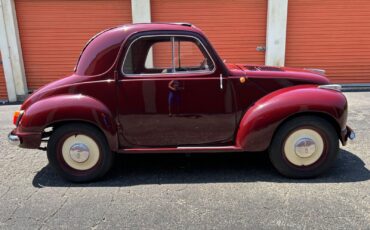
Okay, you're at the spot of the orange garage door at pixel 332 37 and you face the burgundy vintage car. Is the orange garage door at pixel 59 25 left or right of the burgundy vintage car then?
right

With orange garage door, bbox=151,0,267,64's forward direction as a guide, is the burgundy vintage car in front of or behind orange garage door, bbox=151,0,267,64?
in front

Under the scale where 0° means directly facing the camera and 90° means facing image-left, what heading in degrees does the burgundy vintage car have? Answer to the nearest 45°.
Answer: approximately 270°

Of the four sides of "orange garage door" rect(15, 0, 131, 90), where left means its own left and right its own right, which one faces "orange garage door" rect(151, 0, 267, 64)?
left

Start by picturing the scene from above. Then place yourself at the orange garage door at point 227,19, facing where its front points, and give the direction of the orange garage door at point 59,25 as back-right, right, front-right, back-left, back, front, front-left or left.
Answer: right

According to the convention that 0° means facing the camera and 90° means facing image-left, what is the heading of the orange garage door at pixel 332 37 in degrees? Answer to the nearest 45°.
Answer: approximately 0°

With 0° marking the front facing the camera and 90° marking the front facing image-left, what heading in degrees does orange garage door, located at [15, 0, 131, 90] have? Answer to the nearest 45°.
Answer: approximately 0°

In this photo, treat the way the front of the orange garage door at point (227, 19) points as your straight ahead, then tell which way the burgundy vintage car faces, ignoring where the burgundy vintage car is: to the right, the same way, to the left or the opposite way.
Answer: to the left

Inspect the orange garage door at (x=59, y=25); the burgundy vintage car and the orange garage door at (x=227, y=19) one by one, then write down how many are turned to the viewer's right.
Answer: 1

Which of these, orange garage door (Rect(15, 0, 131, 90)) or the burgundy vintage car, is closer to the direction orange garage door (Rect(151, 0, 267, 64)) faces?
the burgundy vintage car
